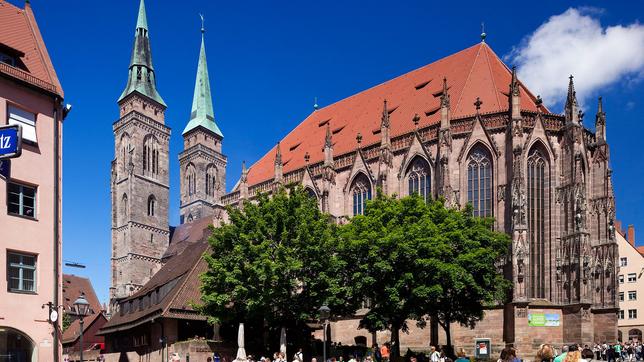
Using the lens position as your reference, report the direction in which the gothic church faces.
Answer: facing away from the viewer and to the left of the viewer

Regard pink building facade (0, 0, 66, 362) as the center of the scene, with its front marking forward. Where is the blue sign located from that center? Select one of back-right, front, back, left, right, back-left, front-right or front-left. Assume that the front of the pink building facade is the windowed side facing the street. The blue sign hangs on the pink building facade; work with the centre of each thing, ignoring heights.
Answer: front-right

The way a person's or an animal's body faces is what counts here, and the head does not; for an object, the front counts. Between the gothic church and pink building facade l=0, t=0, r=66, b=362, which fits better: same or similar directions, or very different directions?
very different directions

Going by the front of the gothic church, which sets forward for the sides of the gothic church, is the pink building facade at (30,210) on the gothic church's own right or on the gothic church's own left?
on the gothic church's own left

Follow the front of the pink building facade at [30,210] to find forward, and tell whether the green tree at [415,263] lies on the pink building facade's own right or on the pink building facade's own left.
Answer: on the pink building facade's own left

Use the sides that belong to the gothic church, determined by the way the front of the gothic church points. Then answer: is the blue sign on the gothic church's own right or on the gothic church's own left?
on the gothic church's own left

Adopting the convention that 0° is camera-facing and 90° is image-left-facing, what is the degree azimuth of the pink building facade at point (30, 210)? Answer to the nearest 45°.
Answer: approximately 315°
